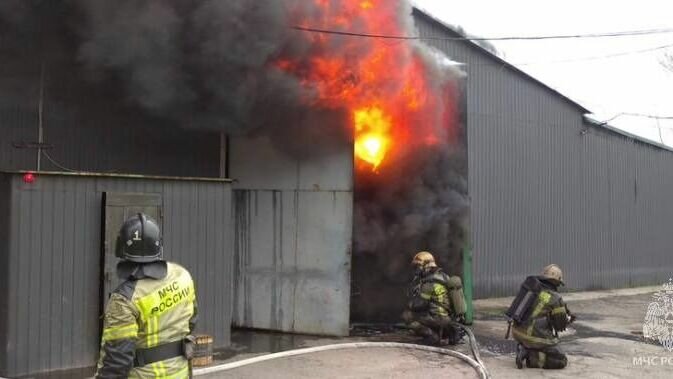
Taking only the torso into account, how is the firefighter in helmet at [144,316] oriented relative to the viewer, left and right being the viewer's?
facing away from the viewer and to the left of the viewer

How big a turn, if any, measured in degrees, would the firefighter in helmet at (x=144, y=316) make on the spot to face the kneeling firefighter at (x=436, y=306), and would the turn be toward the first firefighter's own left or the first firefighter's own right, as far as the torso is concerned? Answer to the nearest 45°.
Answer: approximately 90° to the first firefighter's own right

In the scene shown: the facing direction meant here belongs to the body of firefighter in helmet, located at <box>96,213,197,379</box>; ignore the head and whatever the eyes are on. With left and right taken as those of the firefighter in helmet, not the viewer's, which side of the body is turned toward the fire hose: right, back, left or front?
right

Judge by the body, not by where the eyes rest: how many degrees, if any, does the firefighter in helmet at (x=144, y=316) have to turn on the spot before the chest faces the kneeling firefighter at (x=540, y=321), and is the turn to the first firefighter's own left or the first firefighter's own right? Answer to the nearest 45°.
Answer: approximately 90° to the first firefighter's own right

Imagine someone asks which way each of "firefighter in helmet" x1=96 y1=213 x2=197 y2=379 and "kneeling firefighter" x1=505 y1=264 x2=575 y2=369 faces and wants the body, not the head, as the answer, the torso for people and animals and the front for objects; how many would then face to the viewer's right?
1

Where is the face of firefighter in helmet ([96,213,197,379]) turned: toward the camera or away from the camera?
away from the camera

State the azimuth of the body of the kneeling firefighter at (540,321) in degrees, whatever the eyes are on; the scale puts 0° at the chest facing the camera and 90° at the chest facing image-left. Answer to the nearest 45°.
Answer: approximately 270°
